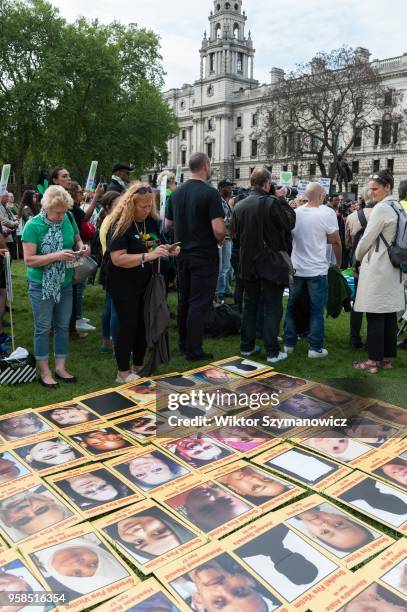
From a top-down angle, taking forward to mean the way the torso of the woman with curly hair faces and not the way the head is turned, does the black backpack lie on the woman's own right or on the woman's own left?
on the woman's own left

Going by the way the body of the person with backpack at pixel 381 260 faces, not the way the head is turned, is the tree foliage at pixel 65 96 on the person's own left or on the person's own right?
on the person's own right

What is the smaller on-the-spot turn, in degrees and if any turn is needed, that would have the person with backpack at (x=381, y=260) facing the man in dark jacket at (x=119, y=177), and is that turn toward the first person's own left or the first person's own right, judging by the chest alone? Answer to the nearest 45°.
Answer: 0° — they already face them

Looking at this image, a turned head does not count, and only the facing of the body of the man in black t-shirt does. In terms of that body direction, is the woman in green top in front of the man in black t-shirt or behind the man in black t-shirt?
behind

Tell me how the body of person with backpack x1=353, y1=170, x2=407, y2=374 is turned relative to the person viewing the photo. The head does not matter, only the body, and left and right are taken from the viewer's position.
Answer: facing to the left of the viewer

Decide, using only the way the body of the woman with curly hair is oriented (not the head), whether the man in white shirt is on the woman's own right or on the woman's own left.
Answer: on the woman's own left

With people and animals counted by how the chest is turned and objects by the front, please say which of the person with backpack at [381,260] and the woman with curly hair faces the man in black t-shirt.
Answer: the person with backpack

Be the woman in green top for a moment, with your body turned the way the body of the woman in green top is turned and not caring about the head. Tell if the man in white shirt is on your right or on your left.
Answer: on your left

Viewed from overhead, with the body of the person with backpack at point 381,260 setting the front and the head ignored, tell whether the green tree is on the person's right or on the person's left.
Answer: on the person's right

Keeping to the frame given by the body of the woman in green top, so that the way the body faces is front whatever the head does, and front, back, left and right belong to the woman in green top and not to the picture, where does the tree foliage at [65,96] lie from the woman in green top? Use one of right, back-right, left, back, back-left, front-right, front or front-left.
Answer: back-left

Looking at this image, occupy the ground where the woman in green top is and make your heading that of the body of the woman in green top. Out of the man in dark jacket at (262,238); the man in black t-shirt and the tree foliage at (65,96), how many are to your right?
0
